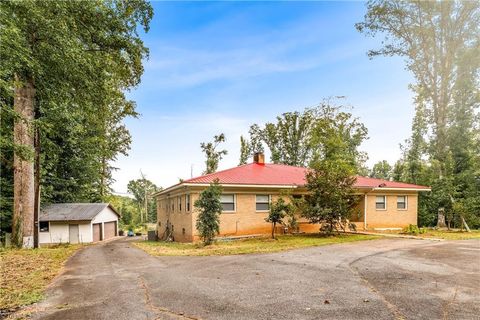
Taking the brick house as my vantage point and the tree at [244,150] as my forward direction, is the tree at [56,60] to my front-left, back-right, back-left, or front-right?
back-left

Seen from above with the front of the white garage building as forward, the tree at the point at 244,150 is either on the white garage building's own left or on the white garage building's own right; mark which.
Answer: on the white garage building's own left

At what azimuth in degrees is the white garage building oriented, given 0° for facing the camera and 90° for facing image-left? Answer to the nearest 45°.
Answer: approximately 315°
